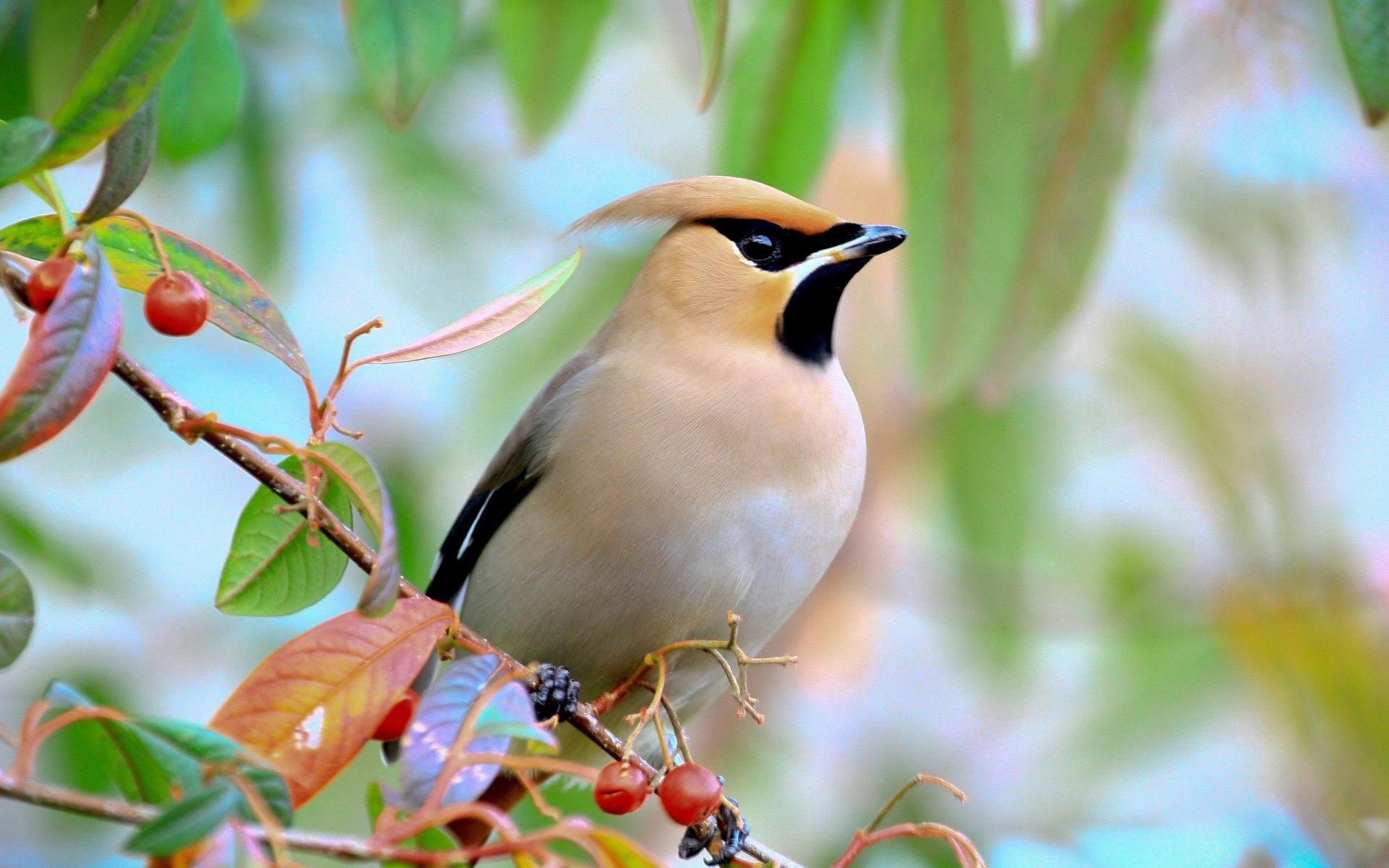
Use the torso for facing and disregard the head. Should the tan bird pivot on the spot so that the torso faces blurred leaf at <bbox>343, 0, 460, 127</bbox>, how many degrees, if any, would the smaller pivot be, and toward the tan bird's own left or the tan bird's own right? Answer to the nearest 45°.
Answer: approximately 90° to the tan bird's own right

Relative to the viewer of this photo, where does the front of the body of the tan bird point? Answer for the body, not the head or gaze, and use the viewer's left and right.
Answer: facing the viewer and to the right of the viewer

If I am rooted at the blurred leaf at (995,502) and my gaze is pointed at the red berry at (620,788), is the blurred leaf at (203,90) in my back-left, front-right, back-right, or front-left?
front-right

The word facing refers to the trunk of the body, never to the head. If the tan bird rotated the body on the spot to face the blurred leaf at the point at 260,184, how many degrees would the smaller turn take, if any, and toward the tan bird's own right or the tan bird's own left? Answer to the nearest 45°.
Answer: approximately 180°

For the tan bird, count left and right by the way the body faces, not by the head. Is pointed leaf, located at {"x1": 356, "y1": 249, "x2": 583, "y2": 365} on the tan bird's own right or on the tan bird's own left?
on the tan bird's own right

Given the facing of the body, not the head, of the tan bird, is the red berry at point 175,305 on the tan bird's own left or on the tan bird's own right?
on the tan bird's own right

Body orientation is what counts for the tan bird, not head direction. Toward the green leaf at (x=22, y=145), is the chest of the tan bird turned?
no

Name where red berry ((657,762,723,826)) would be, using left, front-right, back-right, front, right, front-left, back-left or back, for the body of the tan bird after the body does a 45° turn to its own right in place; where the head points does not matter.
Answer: front
